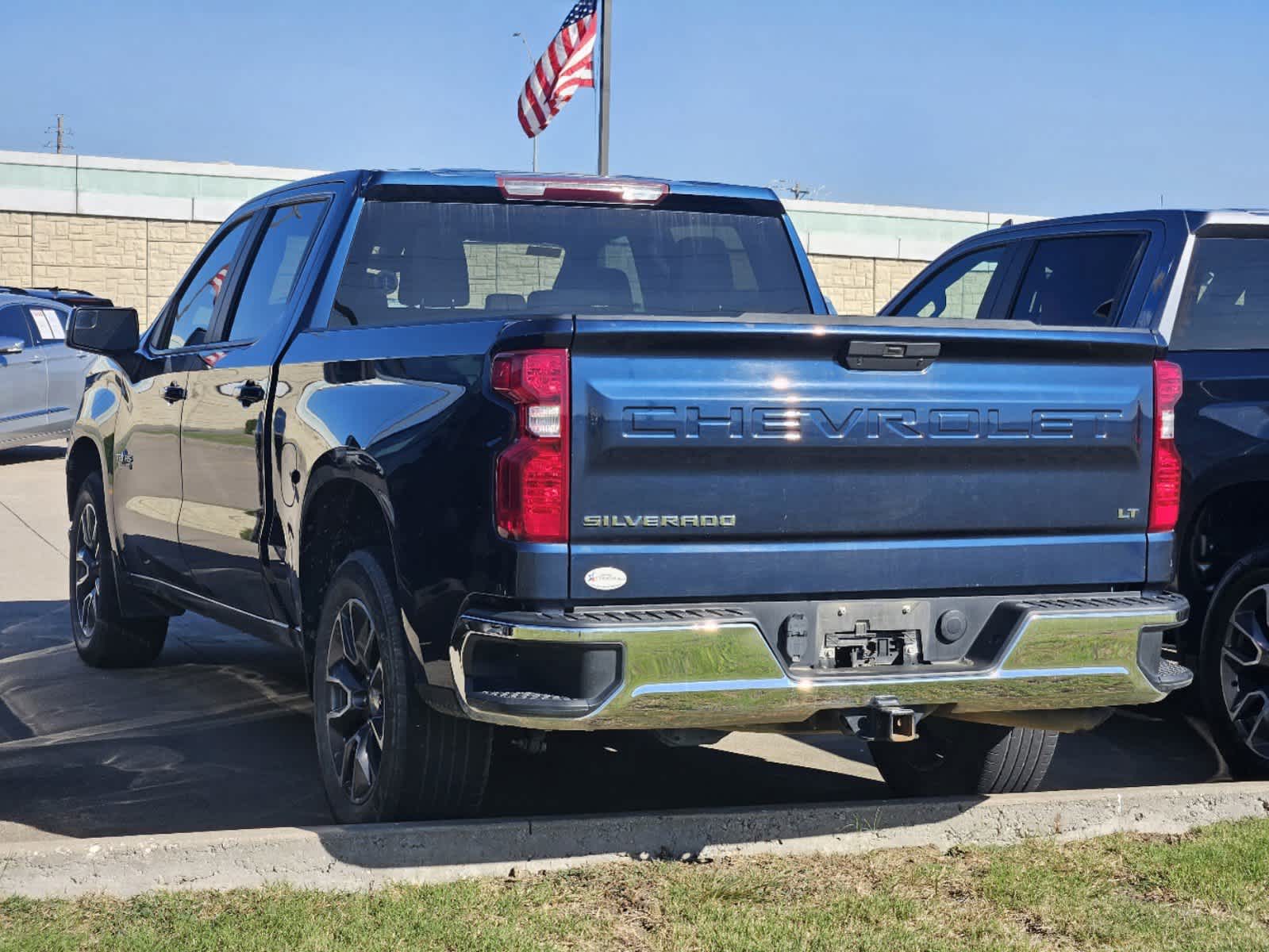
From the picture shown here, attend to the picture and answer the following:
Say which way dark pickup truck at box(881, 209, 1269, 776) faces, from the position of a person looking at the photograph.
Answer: facing away from the viewer and to the left of the viewer

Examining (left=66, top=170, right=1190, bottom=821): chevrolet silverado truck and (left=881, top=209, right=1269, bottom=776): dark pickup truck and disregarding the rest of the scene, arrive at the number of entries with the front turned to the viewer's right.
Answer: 0

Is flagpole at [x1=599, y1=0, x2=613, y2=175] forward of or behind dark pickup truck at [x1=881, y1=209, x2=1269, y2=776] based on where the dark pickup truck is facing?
forward

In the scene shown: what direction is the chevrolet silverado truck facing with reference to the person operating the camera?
facing away from the viewer and to the left of the viewer

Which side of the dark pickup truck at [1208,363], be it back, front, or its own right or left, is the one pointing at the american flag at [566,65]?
front

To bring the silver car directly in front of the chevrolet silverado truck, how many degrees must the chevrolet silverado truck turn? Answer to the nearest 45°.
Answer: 0° — it already faces it

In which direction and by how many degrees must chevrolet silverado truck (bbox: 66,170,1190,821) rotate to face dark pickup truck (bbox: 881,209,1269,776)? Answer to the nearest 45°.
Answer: approximately 90° to its right
